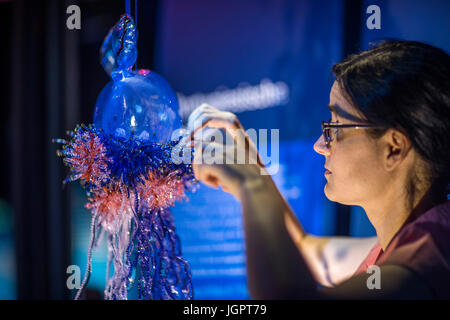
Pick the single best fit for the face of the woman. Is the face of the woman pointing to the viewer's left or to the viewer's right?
to the viewer's left

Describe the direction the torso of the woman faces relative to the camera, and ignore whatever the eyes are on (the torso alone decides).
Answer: to the viewer's left
